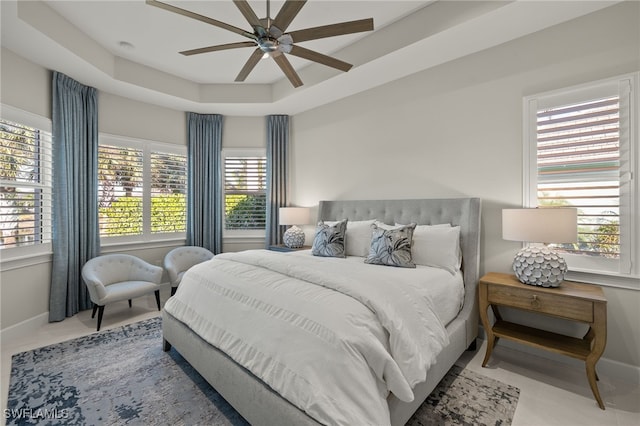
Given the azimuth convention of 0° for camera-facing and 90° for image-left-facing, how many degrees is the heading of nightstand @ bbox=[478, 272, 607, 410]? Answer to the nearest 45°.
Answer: approximately 45°

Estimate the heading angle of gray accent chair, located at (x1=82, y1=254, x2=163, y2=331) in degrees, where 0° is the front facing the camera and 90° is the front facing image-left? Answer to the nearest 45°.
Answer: approximately 315°

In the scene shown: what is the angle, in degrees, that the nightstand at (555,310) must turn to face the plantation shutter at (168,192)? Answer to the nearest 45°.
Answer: approximately 45° to its right

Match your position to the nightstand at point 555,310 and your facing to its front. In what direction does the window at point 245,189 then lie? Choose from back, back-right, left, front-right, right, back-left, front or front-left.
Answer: front-right

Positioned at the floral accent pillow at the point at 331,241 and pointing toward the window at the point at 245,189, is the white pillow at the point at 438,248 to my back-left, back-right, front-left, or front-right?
back-right

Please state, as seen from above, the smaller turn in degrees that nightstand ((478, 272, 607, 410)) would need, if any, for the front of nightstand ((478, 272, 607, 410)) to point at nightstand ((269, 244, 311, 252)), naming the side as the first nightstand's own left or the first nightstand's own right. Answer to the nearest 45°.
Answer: approximately 45° to the first nightstand's own right

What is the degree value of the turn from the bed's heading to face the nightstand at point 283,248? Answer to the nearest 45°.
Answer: approximately 135° to its right

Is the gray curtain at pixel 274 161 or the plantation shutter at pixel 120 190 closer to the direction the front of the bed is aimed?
the plantation shutter
